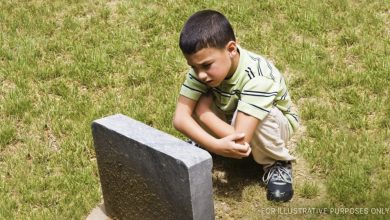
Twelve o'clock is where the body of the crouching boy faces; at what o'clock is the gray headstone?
The gray headstone is roughly at 12 o'clock from the crouching boy.

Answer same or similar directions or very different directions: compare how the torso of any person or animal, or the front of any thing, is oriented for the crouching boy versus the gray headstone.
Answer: very different directions

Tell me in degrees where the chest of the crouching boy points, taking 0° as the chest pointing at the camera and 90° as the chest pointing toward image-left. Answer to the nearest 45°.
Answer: approximately 45°

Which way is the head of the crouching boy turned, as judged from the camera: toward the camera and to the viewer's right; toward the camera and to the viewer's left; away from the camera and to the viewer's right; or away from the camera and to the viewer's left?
toward the camera and to the viewer's left
